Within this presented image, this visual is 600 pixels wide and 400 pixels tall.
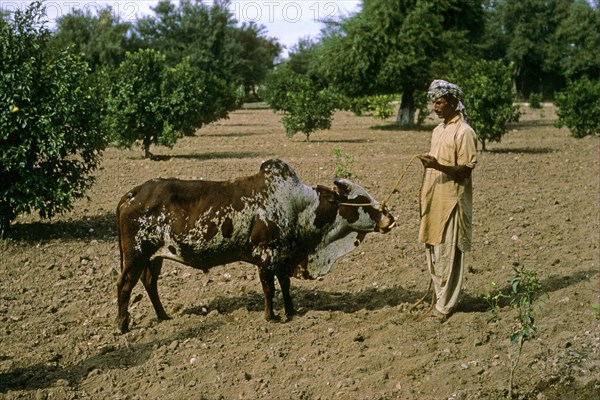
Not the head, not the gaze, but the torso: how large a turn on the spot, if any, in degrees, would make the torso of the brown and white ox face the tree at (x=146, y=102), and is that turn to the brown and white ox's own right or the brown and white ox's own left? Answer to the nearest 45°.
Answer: approximately 90° to the brown and white ox's own left

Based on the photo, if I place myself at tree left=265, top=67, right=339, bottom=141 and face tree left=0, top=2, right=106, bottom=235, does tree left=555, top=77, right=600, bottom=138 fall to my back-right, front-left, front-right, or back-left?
back-left

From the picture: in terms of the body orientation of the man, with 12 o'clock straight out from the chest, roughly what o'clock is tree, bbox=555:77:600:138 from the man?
The tree is roughly at 5 o'clock from the man.

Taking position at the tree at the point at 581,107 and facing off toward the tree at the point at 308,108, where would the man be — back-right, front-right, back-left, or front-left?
front-left

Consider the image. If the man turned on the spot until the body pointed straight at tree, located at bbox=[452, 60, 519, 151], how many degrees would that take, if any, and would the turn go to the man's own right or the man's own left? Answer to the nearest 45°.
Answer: approximately 135° to the man's own right

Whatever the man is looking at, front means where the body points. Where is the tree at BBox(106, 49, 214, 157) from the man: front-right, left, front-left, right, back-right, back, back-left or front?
right

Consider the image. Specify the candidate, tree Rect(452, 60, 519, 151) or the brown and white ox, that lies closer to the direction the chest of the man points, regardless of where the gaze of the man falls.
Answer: the brown and white ox

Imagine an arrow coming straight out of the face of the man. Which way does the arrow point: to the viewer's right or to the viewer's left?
to the viewer's left

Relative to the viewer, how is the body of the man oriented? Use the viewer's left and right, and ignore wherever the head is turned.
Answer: facing the viewer and to the left of the viewer

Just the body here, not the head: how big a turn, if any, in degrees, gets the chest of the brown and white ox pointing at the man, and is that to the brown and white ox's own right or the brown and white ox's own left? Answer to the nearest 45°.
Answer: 0° — it already faces them

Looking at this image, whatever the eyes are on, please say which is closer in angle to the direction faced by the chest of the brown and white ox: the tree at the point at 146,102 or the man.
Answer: the man

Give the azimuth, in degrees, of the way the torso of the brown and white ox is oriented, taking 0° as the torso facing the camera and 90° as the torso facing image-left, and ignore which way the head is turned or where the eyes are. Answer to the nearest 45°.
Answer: approximately 270°

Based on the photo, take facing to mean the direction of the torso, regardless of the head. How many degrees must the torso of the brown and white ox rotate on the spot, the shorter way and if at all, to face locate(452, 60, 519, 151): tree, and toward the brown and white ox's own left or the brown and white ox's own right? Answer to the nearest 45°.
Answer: approximately 45° to the brown and white ox's own left
